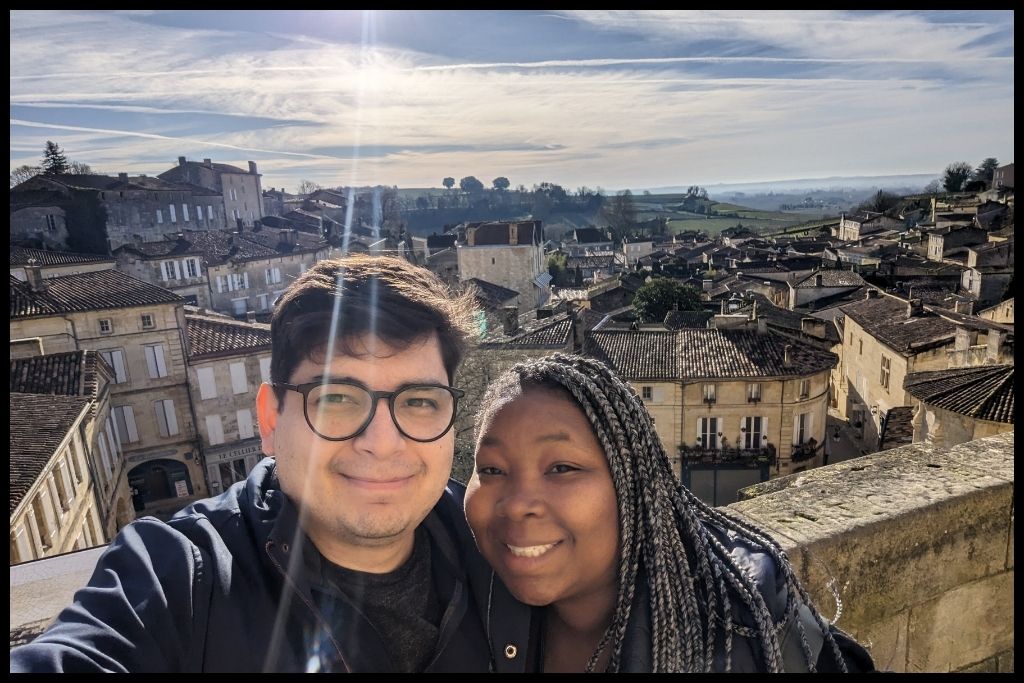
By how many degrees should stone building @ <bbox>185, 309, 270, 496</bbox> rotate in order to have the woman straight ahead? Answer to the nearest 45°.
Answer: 0° — it already faces them

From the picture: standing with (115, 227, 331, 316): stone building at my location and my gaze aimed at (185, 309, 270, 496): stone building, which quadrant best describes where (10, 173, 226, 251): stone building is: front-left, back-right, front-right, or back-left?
back-right

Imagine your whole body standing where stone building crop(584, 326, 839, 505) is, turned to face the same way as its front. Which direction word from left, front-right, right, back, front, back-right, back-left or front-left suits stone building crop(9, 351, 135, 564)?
front-right

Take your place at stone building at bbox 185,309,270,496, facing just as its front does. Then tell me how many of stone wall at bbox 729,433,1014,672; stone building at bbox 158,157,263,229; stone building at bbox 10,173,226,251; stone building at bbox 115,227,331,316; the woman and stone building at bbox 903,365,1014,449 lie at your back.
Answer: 3

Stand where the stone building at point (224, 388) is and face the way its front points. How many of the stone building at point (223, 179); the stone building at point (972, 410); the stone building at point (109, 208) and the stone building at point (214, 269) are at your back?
3

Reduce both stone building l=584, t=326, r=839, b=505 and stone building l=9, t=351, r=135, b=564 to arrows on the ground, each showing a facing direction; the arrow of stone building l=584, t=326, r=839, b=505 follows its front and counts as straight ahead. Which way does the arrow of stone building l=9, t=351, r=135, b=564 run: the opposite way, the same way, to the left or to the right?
to the left

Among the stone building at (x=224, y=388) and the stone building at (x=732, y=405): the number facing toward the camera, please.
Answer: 2

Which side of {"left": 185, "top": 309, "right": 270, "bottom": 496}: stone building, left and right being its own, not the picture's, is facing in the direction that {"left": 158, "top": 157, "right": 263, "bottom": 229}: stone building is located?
back

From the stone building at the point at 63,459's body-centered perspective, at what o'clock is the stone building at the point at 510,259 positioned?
the stone building at the point at 510,259 is roughly at 9 o'clock from the stone building at the point at 63,459.

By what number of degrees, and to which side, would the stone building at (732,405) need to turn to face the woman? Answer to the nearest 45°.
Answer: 0° — it already faces them

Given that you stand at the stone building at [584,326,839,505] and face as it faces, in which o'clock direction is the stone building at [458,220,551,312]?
the stone building at [458,220,551,312] is roughly at 5 o'clock from the stone building at [584,326,839,505].
